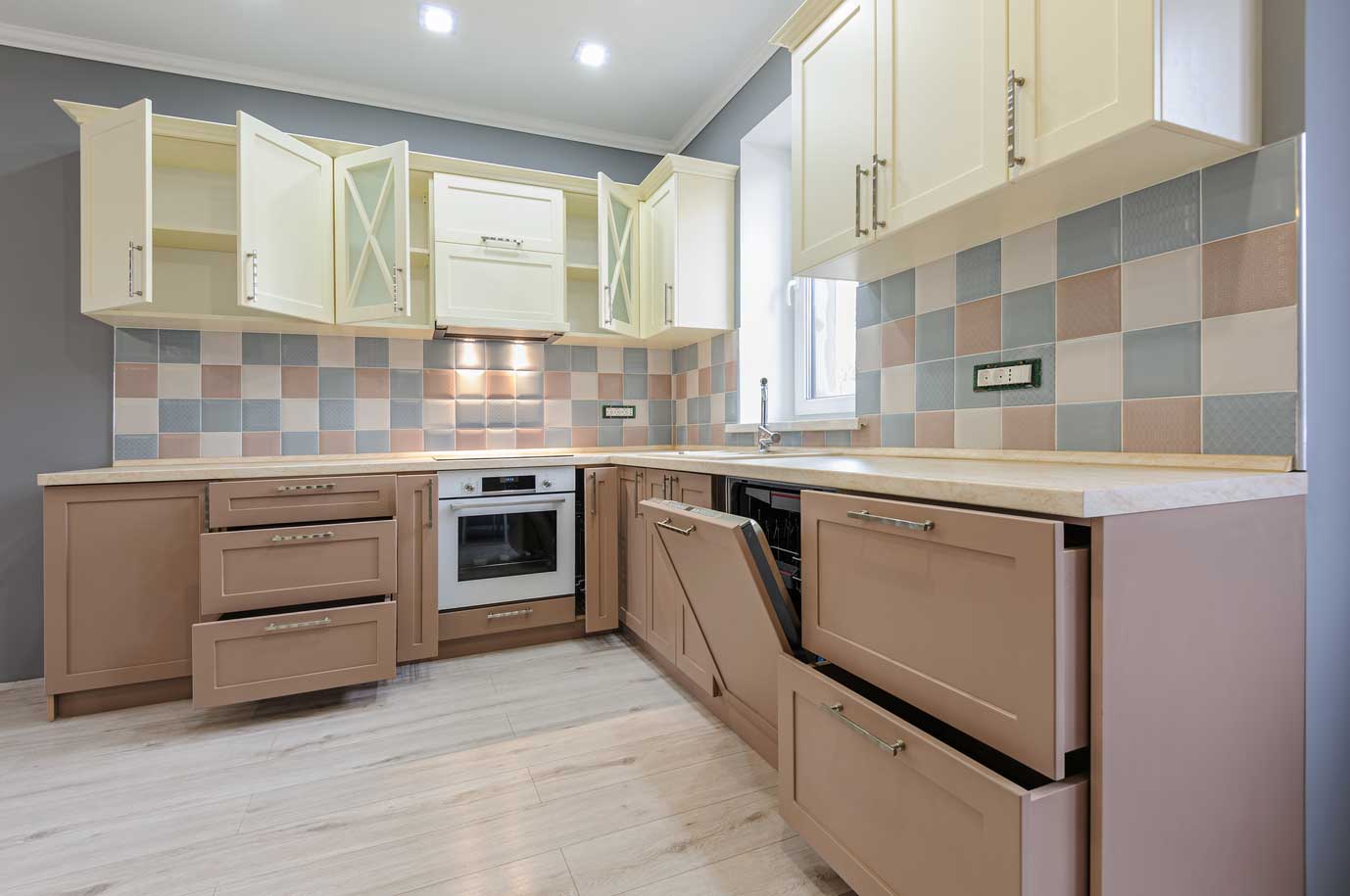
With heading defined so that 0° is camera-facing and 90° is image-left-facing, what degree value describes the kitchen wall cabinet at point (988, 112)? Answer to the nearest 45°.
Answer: approximately 45°

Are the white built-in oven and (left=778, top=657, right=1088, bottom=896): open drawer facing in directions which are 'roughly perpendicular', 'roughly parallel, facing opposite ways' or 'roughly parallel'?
roughly perpendicular

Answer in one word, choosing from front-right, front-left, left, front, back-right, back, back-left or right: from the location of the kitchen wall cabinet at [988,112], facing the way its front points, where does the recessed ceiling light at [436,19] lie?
front-right

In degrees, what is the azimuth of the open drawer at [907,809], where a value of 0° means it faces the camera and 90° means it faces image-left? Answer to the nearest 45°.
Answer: approximately 45°

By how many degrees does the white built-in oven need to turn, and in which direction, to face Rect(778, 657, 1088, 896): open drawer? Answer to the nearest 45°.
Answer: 0° — it already faces it

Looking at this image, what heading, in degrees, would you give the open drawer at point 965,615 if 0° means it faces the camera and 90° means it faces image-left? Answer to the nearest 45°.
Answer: approximately 45°

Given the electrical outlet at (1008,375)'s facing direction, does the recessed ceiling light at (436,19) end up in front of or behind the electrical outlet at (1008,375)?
in front

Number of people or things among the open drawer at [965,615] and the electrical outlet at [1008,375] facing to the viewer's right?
0

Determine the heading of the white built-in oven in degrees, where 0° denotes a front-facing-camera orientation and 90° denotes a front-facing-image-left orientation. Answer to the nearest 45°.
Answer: approximately 0°

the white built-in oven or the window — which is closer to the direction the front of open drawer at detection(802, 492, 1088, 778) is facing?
the white built-in oven

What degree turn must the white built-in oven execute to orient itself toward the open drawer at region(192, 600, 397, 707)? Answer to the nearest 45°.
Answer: approximately 45° to its right

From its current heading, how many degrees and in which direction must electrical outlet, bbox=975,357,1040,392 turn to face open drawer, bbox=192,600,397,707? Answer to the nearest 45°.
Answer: approximately 45° to its right

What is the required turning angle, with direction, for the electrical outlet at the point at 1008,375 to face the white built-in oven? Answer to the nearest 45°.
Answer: approximately 45° to its right
